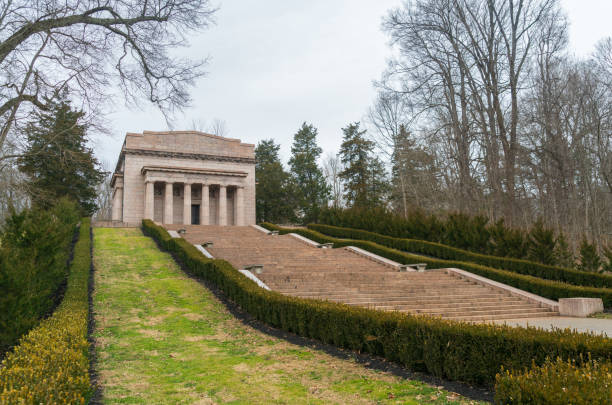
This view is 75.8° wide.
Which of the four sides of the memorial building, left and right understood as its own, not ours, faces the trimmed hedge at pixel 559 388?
front

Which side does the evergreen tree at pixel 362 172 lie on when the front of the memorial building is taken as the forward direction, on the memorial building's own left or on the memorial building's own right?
on the memorial building's own left

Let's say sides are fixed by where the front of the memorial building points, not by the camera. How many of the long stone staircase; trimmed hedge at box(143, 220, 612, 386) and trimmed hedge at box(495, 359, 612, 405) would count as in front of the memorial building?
3

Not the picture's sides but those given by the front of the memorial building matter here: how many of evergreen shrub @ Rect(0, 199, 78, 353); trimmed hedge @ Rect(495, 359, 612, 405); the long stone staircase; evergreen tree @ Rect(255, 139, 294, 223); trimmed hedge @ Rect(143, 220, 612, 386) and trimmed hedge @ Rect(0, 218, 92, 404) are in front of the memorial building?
5

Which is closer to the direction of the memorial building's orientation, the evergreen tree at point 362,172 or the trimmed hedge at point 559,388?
the trimmed hedge

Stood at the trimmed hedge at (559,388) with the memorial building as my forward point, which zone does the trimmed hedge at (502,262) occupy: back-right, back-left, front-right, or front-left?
front-right

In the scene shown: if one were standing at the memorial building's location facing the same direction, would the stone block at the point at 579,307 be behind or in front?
in front

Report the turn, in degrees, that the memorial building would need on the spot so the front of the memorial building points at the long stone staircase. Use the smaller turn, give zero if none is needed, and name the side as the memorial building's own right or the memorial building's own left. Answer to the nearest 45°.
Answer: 0° — it already faces it

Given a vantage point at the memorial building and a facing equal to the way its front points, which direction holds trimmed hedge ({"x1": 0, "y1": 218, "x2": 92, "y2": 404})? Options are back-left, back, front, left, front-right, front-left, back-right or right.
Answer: front

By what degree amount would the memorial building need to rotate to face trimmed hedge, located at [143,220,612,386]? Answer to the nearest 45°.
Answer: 0° — it already faces it

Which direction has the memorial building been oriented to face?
toward the camera

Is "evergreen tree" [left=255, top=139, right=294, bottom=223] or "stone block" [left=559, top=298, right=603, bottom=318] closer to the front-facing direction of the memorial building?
the stone block

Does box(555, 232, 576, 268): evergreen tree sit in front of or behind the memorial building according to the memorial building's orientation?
in front

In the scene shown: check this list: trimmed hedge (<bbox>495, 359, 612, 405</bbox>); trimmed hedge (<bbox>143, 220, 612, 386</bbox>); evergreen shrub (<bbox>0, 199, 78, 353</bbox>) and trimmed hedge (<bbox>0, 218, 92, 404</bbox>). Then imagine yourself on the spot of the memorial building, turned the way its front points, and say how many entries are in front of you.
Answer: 4

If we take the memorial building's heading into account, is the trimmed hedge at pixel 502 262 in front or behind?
in front
